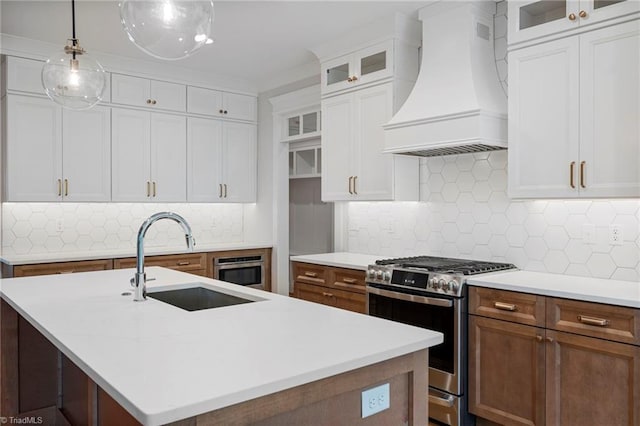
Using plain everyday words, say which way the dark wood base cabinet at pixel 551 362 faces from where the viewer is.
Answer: facing the viewer and to the left of the viewer

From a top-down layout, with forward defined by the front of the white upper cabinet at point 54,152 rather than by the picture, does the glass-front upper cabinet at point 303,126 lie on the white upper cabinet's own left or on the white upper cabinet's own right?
on the white upper cabinet's own left

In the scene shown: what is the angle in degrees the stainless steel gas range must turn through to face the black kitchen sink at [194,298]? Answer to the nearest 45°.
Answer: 0° — it already faces it

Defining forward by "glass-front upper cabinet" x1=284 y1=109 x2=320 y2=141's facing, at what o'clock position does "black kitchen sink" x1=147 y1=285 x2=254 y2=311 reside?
The black kitchen sink is roughly at 11 o'clock from the glass-front upper cabinet.

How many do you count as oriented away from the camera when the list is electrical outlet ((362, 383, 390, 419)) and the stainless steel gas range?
0

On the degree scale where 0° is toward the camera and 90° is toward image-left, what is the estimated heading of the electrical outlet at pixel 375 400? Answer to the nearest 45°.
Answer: approximately 315°

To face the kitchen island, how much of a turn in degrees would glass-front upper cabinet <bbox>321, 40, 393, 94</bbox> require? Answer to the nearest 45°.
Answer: approximately 45° to its left

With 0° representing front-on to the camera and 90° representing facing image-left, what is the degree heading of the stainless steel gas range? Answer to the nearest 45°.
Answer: approximately 45°

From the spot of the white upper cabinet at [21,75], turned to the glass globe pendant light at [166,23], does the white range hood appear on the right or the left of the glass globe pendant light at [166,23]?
left

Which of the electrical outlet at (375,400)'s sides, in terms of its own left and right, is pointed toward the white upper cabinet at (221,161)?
back

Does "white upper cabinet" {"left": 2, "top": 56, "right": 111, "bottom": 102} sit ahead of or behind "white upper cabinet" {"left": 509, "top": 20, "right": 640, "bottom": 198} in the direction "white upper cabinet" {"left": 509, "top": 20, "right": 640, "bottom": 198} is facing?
ahead
